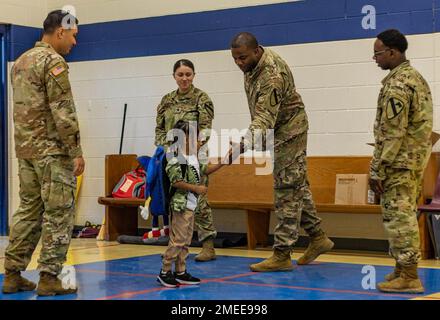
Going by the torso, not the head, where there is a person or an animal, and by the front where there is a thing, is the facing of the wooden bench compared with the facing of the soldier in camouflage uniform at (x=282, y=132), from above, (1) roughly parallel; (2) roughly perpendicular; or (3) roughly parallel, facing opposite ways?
roughly perpendicular

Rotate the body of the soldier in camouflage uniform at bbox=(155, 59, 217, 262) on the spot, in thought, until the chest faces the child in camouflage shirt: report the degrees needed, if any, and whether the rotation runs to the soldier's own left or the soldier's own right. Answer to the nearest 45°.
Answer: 0° — they already face them

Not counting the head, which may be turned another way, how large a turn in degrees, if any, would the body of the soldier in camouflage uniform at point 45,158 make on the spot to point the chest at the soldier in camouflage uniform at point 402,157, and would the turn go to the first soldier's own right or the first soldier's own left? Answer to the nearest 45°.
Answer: approximately 45° to the first soldier's own right

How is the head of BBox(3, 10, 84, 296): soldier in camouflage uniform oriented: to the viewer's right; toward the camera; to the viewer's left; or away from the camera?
to the viewer's right

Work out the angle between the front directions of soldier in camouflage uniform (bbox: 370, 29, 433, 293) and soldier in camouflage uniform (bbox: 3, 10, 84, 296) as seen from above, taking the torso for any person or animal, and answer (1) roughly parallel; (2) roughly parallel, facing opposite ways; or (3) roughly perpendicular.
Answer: roughly perpendicular

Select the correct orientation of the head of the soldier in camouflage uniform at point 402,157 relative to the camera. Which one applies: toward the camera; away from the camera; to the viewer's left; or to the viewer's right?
to the viewer's left

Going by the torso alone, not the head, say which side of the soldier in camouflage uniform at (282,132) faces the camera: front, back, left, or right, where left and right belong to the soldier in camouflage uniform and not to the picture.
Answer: left

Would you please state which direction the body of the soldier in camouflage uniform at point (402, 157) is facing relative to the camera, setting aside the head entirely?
to the viewer's left
